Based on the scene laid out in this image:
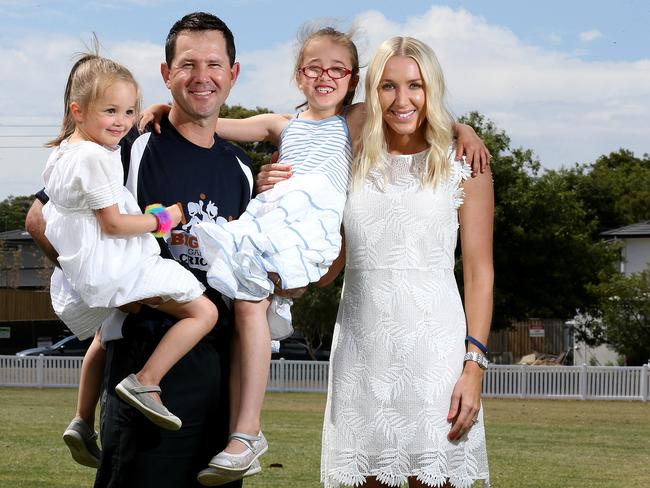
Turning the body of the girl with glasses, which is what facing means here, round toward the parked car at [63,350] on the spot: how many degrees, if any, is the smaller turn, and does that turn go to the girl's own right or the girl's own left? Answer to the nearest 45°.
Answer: approximately 180°

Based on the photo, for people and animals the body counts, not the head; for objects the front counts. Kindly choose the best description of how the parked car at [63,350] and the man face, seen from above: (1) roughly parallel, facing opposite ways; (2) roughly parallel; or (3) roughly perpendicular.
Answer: roughly perpendicular

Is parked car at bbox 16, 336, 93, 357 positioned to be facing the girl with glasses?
no

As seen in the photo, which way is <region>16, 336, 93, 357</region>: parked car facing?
to the viewer's left

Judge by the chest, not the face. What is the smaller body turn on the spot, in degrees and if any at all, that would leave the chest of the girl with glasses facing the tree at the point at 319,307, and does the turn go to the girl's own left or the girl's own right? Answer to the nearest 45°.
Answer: approximately 180°

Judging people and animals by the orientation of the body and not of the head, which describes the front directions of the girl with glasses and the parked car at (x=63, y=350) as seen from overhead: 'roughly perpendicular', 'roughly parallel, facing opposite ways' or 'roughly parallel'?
roughly perpendicular

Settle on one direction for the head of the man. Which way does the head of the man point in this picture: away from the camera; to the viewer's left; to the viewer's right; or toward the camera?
toward the camera

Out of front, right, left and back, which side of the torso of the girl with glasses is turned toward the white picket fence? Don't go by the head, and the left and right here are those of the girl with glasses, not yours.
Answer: back

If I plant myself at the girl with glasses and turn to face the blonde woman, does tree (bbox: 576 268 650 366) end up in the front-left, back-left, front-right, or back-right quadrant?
front-left

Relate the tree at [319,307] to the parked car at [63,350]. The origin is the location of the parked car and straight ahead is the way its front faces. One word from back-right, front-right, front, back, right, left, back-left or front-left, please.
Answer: back

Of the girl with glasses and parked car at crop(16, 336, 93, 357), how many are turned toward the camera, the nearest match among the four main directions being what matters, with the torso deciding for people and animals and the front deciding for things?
1

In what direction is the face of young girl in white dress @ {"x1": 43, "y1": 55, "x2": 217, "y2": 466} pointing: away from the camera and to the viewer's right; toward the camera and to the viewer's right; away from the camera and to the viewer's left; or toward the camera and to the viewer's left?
toward the camera and to the viewer's right

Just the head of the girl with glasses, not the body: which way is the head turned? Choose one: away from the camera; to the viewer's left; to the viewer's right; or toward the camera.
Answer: toward the camera

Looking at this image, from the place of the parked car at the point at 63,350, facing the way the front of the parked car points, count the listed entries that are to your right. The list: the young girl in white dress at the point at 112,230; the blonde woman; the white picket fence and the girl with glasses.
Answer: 0

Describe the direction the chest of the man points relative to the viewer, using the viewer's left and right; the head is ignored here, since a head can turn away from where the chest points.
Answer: facing the viewer

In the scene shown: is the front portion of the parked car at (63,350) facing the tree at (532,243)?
no
